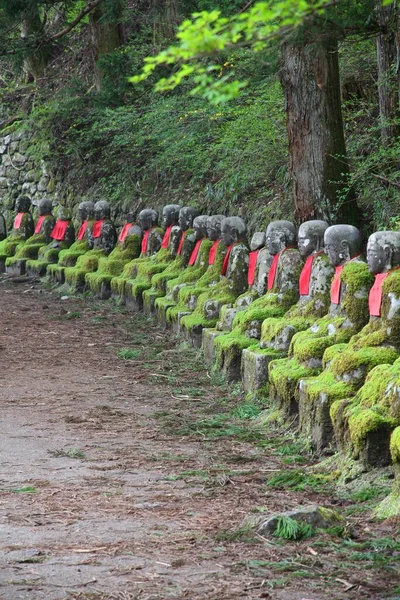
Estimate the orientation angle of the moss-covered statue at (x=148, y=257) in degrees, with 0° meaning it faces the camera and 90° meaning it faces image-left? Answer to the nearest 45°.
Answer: approximately 45°

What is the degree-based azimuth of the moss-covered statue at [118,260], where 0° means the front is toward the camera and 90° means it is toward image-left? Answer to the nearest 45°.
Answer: approximately 45°

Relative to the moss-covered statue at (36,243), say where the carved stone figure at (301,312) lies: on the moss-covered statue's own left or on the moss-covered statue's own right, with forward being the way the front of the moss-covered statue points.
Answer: on the moss-covered statue's own left

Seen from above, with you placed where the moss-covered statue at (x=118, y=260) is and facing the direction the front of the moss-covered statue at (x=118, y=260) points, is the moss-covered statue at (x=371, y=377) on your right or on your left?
on your left

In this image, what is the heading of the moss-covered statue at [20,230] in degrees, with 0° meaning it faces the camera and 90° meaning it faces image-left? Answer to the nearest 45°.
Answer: approximately 45°

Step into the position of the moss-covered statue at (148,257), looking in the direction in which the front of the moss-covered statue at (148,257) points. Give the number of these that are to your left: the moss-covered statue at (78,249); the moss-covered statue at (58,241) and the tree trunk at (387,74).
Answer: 0

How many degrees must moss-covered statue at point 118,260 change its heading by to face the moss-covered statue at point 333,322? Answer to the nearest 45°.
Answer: approximately 45° to its left
